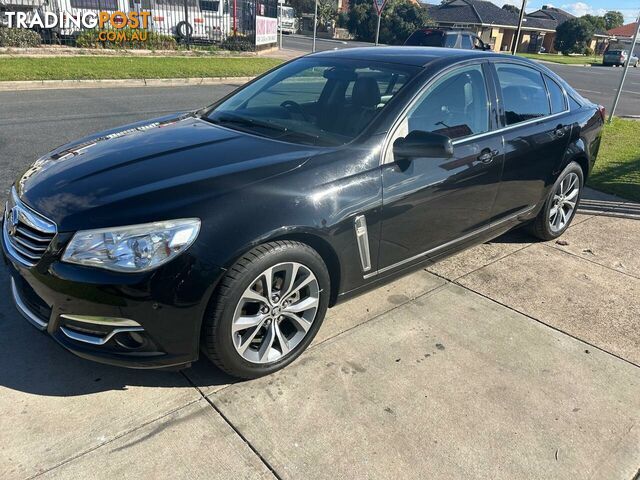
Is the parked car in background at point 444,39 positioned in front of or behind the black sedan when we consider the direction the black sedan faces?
behind

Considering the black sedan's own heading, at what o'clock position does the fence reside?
The fence is roughly at 4 o'clock from the black sedan.

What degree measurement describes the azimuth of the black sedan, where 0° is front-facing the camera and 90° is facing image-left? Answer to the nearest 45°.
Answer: approximately 45°

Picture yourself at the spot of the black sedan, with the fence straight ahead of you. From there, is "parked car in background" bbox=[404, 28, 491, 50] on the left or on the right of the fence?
right

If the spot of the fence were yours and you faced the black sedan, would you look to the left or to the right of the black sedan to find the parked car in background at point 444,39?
left
